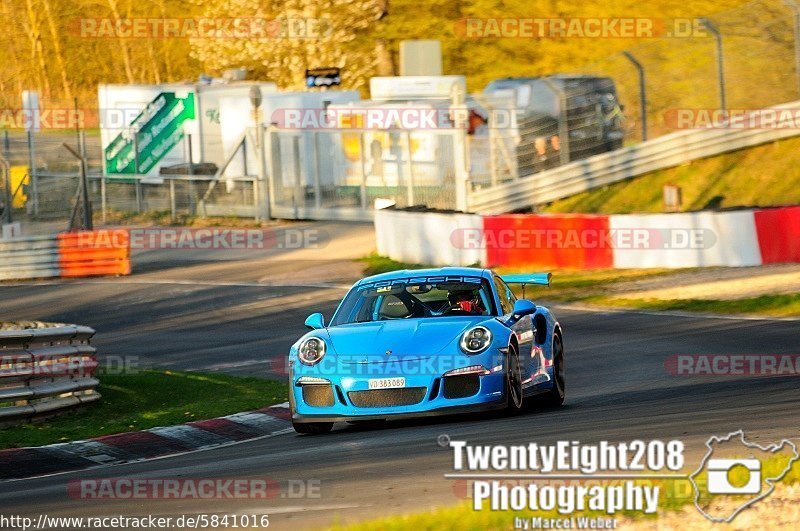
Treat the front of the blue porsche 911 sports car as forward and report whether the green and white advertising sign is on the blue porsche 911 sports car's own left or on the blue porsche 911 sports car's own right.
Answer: on the blue porsche 911 sports car's own right

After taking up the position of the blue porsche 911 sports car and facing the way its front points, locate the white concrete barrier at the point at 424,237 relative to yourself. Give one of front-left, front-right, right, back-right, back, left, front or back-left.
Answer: back-right

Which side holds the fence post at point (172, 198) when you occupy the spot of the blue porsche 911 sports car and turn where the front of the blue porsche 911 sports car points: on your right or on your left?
on your right

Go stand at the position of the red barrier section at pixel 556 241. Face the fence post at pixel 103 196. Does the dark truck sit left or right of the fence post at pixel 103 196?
right

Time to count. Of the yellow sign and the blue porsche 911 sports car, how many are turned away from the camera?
0

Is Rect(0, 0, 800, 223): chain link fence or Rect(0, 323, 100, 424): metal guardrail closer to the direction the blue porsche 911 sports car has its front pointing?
the metal guardrail

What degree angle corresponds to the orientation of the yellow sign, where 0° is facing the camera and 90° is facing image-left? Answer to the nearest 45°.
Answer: approximately 0°

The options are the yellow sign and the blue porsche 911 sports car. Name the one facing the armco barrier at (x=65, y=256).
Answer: the yellow sign

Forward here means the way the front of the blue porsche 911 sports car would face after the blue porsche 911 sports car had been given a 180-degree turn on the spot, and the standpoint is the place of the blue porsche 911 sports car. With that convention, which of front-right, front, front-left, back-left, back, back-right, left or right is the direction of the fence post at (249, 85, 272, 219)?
front-left

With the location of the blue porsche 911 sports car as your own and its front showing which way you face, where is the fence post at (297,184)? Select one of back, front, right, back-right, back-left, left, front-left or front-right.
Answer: back-right

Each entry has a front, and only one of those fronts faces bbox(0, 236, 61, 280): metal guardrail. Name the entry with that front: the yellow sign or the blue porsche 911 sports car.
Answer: the yellow sign

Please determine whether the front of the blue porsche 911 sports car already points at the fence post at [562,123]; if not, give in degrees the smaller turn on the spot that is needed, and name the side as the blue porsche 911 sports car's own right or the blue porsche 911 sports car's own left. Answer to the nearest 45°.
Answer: approximately 135° to the blue porsche 911 sports car's own right

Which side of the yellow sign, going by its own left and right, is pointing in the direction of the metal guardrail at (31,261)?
front
